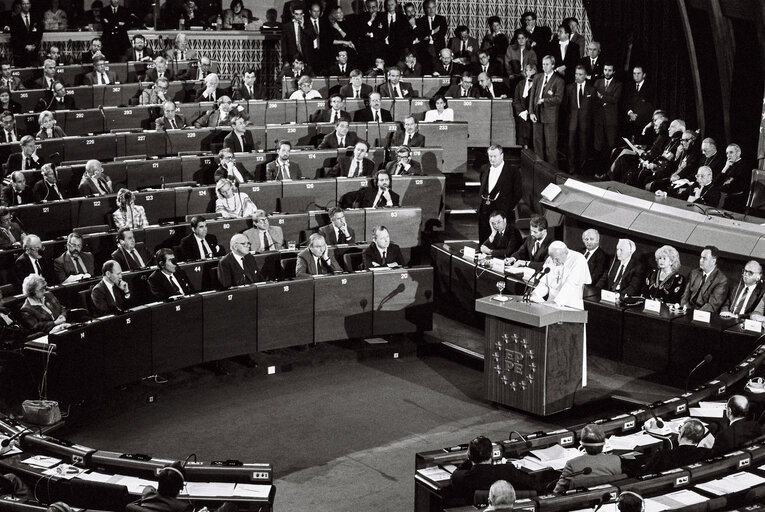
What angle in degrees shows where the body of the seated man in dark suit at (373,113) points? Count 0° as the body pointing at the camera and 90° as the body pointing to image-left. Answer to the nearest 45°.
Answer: approximately 0°

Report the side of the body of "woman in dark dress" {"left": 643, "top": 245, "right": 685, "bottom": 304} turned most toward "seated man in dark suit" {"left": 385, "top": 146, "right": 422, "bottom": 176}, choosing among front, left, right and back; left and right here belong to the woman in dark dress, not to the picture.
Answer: right

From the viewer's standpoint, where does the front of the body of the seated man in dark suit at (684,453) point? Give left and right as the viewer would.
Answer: facing away from the viewer and to the left of the viewer
